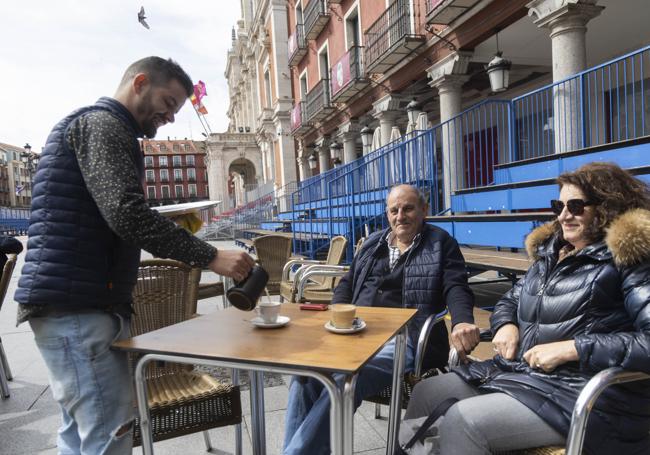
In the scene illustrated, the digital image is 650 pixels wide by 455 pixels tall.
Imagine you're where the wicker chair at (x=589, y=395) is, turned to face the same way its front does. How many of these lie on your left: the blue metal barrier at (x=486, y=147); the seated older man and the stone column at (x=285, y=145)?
0

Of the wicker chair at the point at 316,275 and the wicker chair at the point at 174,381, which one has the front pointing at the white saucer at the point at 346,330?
the wicker chair at the point at 174,381

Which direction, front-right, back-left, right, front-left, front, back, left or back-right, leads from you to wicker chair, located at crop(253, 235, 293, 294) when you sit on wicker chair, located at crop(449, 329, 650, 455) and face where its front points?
right

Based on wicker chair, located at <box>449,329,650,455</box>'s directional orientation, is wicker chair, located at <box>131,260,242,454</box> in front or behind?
in front

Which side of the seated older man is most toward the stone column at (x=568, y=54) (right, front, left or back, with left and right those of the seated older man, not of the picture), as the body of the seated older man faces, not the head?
back

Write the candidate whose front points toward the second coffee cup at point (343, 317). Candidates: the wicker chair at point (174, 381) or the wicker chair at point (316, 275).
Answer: the wicker chair at point (174, 381)

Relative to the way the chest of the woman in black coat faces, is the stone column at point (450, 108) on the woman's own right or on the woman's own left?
on the woman's own right

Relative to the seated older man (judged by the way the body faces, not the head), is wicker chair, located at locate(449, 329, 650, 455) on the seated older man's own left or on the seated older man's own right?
on the seated older man's own left

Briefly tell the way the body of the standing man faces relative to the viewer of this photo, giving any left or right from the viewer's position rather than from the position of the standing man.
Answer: facing to the right of the viewer

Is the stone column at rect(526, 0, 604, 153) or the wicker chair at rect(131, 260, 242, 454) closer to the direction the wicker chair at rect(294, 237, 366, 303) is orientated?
the wicker chair

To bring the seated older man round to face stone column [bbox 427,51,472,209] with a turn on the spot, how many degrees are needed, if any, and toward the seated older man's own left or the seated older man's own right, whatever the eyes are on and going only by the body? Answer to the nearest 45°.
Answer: approximately 135° to the seated older man's own right

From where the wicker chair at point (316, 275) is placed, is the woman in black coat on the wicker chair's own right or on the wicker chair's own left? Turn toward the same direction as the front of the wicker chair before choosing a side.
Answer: on the wicker chair's own left

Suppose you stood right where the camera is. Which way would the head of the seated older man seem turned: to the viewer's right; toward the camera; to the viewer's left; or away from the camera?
toward the camera

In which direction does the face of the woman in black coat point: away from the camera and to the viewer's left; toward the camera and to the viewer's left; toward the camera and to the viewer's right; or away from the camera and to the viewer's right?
toward the camera and to the viewer's left

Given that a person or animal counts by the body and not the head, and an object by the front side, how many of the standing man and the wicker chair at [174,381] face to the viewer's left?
0

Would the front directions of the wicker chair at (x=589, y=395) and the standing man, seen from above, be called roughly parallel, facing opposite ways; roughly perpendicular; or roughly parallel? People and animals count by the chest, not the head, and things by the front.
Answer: roughly parallel, facing opposite ways

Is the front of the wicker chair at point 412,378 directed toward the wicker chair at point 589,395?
no

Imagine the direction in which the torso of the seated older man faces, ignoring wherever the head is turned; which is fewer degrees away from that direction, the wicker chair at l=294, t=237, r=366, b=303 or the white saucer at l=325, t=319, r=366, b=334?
the white saucer
